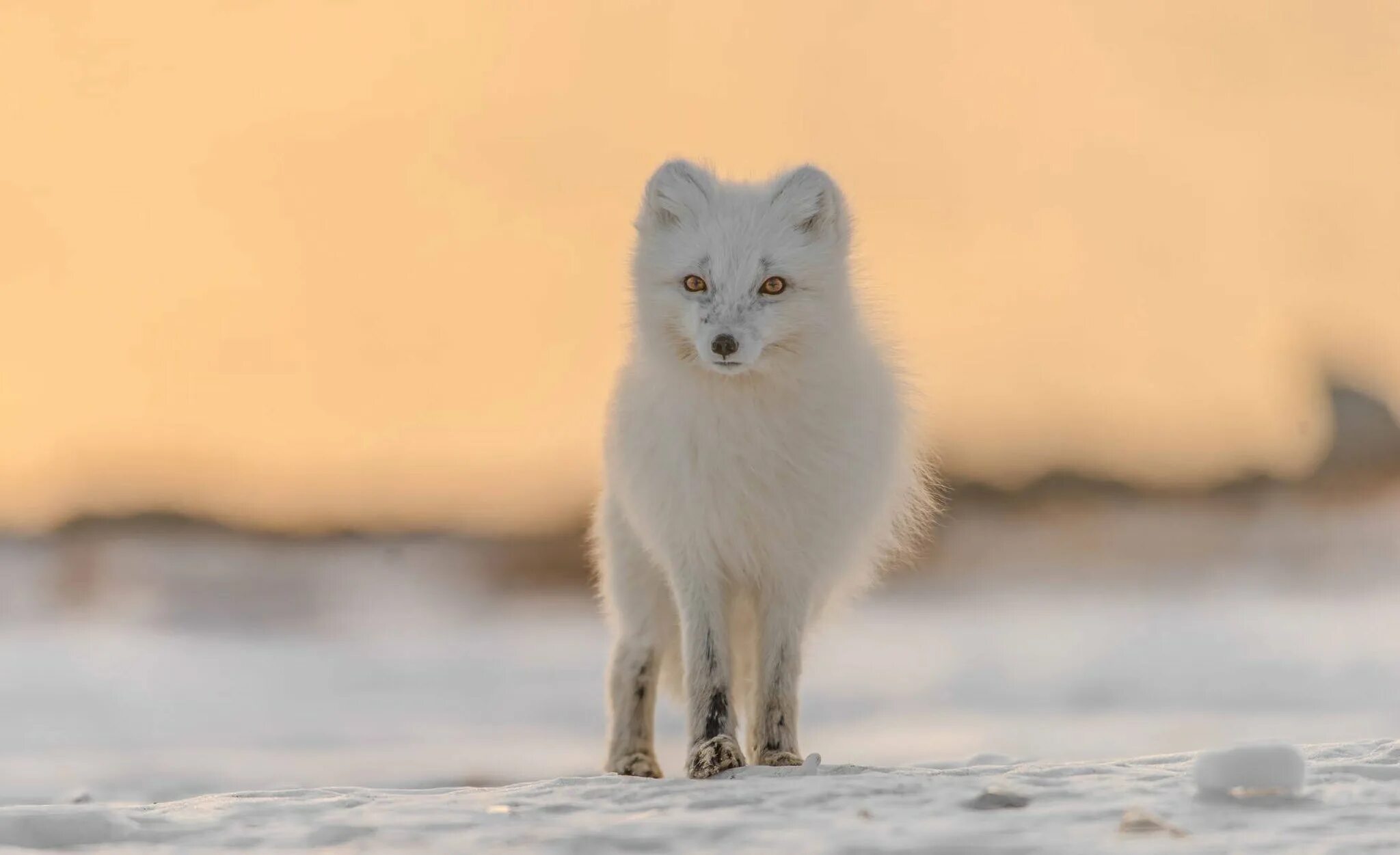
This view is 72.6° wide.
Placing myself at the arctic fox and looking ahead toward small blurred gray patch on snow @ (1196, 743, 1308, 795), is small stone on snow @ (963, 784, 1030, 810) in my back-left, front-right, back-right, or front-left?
front-right

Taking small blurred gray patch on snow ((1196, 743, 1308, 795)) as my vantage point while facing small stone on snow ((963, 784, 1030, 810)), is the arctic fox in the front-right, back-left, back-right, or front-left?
front-right

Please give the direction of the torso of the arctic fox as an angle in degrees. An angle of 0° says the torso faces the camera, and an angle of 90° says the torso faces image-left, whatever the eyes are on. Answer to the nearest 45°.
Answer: approximately 0°

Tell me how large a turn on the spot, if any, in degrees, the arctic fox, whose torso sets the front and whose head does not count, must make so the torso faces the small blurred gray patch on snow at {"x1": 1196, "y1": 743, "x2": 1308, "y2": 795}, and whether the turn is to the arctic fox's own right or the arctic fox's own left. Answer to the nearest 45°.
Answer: approximately 45° to the arctic fox's own left
